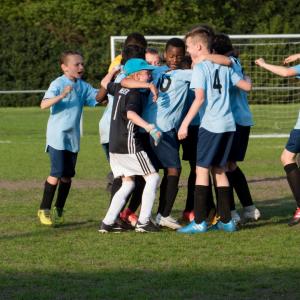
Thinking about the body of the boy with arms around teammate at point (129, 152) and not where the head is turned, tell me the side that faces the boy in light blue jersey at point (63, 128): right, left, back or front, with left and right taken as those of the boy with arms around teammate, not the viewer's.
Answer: left

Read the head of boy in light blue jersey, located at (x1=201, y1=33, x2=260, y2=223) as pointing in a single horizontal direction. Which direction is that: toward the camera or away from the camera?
away from the camera

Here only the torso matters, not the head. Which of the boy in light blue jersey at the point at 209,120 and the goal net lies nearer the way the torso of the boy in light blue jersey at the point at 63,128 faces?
the boy in light blue jersey

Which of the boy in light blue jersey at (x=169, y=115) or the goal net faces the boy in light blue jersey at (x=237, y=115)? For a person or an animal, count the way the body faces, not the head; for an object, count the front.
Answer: the goal net

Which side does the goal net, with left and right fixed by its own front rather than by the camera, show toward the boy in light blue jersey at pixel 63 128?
front

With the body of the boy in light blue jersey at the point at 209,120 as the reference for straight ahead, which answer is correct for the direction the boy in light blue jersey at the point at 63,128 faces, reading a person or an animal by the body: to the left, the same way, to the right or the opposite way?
the opposite way

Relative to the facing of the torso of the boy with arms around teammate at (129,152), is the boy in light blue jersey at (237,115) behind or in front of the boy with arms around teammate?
in front
